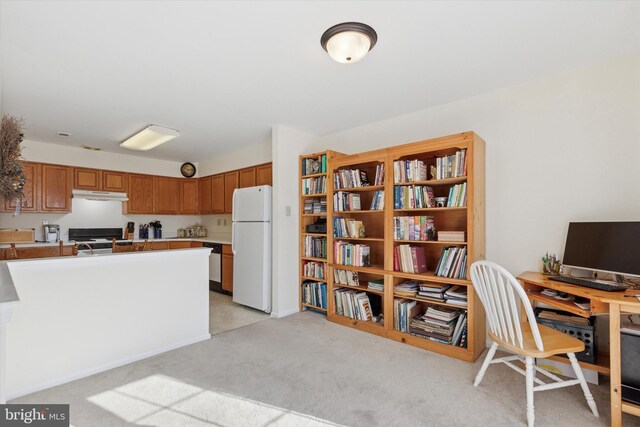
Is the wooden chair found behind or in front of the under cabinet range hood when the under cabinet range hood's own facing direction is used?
in front

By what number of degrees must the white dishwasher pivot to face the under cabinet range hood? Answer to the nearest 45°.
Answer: approximately 45° to its right

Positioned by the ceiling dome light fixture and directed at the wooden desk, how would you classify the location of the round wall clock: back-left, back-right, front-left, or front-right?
back-left

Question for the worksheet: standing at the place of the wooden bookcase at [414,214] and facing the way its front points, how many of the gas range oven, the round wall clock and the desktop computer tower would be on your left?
1

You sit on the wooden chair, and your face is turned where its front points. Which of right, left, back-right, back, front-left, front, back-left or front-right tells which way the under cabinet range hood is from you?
back-left

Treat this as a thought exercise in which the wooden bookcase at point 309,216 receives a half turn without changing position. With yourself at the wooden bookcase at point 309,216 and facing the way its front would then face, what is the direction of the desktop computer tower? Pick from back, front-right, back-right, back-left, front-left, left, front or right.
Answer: right

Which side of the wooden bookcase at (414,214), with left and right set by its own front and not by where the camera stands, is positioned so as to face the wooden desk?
left

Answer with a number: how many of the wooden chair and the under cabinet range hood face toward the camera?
1

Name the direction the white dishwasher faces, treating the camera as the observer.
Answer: facing the viewer and to the left of the viewer

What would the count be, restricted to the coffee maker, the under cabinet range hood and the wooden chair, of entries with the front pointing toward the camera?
2

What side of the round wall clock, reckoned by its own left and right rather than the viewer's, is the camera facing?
front

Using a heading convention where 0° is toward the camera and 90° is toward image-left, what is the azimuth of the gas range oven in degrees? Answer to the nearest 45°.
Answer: approximately 0°

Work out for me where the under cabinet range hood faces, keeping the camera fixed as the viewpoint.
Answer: facing the viewer

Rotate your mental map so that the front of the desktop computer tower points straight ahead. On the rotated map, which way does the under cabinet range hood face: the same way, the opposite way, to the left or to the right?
to the left

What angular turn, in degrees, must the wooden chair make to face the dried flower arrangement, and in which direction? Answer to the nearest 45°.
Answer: approximately 180°

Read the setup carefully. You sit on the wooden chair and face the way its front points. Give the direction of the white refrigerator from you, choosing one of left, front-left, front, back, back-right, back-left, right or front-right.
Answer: back-left
